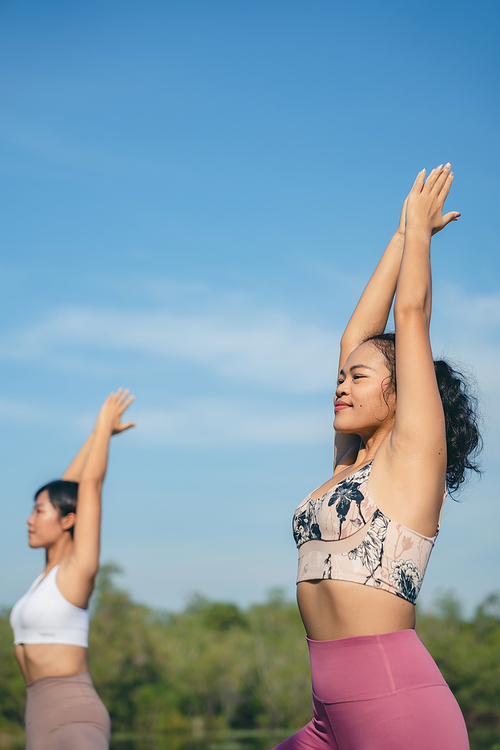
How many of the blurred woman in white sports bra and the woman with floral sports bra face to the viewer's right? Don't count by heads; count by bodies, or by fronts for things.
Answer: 0

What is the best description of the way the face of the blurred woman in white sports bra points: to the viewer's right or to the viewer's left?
to the viewer's left

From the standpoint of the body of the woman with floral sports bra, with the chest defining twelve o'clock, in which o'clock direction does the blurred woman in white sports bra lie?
The blurred woman in white sports bra is roughly at 3 o'clock from the woman with floral sports bra.

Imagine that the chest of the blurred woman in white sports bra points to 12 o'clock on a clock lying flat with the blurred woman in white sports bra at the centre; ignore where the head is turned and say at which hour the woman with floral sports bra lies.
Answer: The woman with floral sports bra is roughly at 8 o'clock from the blurred woman in white sports bra.

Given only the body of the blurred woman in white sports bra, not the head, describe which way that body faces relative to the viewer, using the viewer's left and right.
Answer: facing to the left of the viewer

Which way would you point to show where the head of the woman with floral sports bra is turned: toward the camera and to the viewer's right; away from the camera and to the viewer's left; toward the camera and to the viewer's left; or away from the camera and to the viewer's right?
toward the camera and to the viewer's left

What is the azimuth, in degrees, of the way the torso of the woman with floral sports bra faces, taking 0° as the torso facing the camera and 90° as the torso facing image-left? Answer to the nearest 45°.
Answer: approximately 45°
